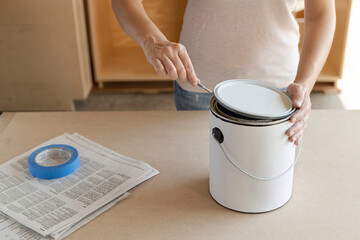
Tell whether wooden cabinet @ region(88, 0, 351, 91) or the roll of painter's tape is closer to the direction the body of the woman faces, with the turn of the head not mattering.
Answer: the roll of painter's tape

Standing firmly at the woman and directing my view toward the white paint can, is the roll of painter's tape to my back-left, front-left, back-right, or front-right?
front-right

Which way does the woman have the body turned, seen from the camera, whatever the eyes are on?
toward the camera

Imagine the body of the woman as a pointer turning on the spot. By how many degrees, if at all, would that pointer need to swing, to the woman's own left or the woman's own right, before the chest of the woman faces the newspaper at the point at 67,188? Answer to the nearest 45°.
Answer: approximately 45° to the woman's own right

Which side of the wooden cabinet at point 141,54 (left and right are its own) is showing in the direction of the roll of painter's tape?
front

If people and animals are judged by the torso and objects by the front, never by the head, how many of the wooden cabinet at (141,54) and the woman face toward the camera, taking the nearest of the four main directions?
2

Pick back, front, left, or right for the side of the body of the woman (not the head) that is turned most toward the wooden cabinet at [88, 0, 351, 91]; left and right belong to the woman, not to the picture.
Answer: back

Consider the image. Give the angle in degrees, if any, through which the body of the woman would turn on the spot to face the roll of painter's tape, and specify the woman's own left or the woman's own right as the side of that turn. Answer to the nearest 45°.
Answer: approximately 45° to the woman's own right

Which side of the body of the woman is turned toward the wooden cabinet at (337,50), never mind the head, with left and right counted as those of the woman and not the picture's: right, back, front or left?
back

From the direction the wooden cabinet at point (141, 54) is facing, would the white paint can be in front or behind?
in front

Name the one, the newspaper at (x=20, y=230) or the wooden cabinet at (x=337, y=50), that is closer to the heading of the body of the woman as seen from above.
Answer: the newspaper

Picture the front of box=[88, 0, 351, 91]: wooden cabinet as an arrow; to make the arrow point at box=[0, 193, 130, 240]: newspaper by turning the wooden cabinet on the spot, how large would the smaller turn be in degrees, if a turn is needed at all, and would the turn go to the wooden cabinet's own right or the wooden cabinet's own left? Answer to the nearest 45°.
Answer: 0° — it already faces it
